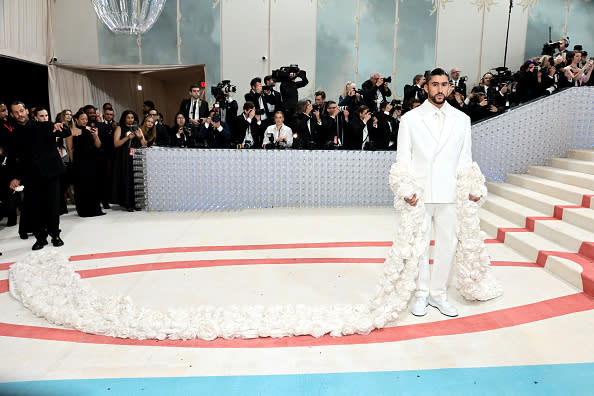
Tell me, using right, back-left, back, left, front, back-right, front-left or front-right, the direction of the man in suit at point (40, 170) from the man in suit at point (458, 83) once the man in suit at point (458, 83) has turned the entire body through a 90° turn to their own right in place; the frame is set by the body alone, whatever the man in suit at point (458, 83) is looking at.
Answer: front-left

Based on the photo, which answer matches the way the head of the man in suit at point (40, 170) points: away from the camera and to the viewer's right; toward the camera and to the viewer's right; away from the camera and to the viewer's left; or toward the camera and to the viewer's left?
toward the camera and to the viewer's right

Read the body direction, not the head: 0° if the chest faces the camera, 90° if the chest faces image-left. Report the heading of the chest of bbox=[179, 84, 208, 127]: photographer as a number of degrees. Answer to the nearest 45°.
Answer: approximately 0°

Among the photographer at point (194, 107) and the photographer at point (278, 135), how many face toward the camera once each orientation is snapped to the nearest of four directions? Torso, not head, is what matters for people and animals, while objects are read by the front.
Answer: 2

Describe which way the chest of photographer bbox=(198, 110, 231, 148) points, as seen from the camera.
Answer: toward the camera

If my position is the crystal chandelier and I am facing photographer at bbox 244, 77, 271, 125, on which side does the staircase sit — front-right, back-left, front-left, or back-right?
front-right

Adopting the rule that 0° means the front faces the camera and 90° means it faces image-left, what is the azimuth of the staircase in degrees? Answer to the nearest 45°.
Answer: approximately 45°

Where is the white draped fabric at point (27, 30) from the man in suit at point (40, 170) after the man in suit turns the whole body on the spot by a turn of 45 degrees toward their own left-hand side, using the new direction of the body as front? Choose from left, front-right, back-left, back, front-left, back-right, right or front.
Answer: back-left

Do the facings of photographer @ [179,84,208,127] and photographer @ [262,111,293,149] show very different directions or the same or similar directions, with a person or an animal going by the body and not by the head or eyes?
same or similar directions

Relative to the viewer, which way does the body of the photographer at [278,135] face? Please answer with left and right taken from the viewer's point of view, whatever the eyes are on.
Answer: facing the viewer

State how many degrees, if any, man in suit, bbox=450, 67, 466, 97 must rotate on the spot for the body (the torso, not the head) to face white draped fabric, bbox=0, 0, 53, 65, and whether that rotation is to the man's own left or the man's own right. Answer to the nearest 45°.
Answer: approximately 90° to the man's own right

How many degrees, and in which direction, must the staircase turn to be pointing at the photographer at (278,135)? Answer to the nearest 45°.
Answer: approximately 45° to its right

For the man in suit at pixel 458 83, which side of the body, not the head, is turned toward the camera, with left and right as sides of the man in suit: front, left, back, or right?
front

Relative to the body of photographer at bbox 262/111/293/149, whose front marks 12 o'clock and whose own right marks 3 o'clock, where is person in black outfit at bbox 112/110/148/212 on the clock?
The person in black outfit is roughly at 3 o'clock from the photographer.

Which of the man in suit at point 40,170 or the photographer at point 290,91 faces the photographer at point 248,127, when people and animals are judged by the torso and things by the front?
the photographer at point 290,91
